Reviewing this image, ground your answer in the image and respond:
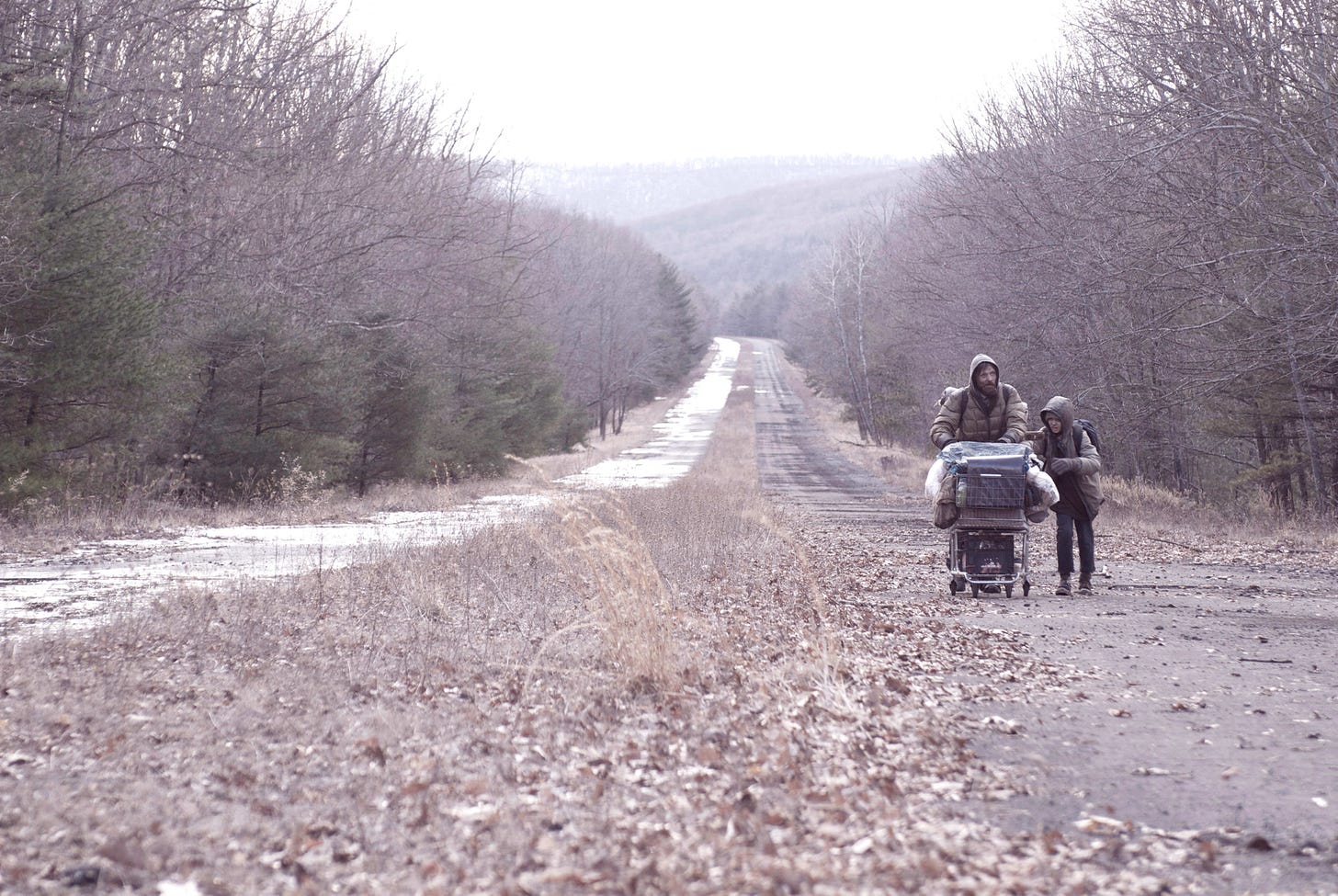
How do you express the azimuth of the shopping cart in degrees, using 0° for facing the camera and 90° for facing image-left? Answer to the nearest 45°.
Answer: approximately 0°
